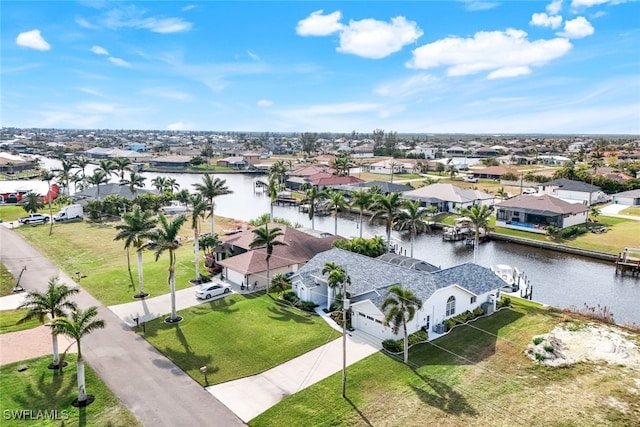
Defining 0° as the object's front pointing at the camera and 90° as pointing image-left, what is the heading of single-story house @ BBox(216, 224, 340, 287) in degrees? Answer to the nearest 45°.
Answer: approximately 45°

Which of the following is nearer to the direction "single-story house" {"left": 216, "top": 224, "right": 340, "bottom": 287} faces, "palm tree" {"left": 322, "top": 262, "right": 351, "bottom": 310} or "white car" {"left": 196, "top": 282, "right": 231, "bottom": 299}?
the white car

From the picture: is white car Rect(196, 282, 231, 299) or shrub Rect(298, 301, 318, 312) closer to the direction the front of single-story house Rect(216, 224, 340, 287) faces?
the white car

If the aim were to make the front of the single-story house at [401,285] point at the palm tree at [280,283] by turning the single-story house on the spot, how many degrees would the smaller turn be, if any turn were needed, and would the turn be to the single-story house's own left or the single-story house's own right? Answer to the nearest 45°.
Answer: approximately 45° to the single-story house's own right

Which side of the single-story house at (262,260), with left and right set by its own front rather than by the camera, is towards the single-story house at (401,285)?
left

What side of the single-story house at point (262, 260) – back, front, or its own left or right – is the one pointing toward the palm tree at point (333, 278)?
left

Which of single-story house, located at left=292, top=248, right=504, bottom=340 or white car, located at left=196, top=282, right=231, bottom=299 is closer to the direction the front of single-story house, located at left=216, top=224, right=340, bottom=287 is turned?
the white car

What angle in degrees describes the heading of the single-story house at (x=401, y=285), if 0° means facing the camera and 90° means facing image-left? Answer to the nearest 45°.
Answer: approximately 45°
